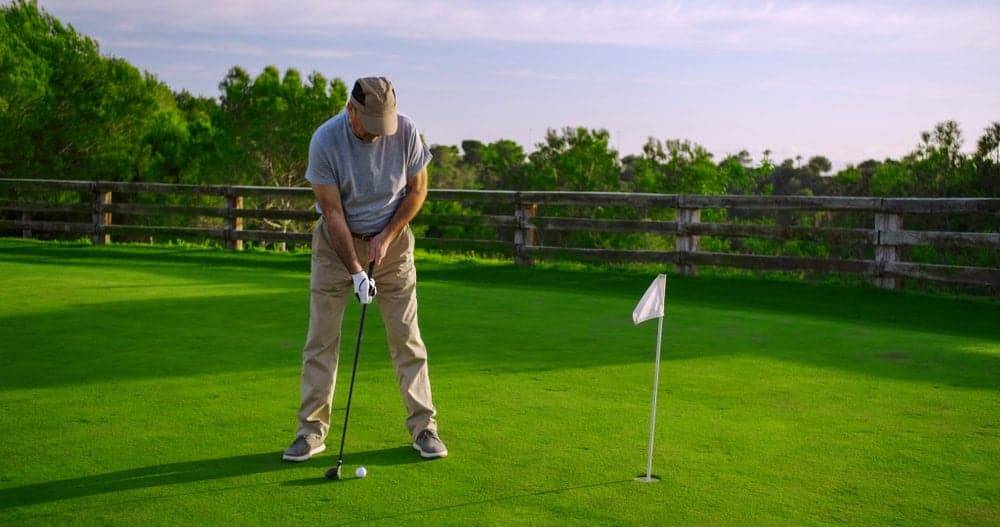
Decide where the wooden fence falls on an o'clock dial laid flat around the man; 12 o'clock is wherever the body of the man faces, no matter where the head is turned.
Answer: The wooden fence is roughly at 7 o'clock from the man.

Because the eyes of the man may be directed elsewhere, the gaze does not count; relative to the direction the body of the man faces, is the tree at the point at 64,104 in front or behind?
behind

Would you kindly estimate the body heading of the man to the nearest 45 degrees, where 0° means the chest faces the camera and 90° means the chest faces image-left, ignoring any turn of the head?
approximately 0°

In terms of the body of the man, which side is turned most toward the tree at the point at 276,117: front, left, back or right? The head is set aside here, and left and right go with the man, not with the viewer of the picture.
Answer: back
